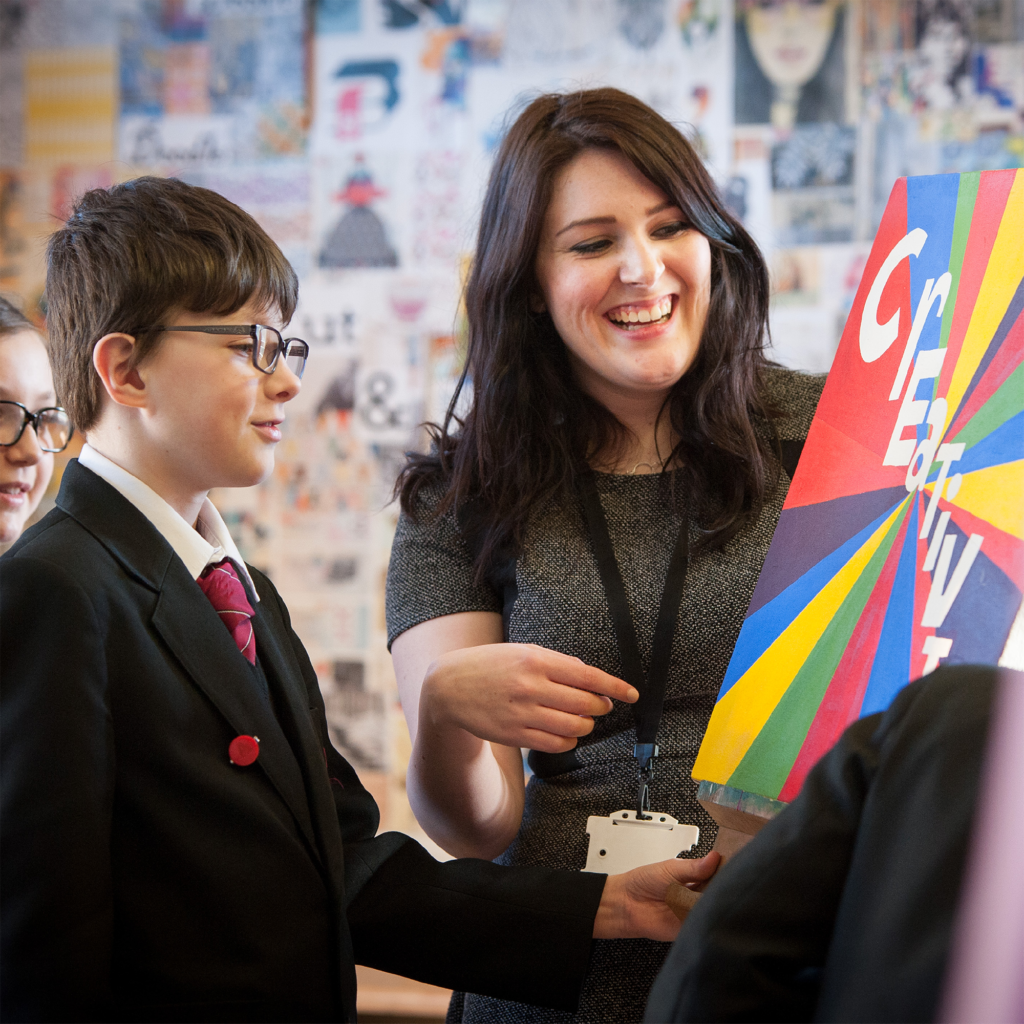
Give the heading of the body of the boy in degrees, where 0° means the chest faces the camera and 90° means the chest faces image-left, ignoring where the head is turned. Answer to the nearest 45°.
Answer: approximately 315°

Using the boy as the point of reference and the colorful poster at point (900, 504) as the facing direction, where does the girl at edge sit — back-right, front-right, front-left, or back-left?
back-left
